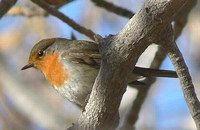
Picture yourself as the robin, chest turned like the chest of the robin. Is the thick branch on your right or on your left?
on your left

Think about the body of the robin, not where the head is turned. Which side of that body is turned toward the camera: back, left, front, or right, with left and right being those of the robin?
left
